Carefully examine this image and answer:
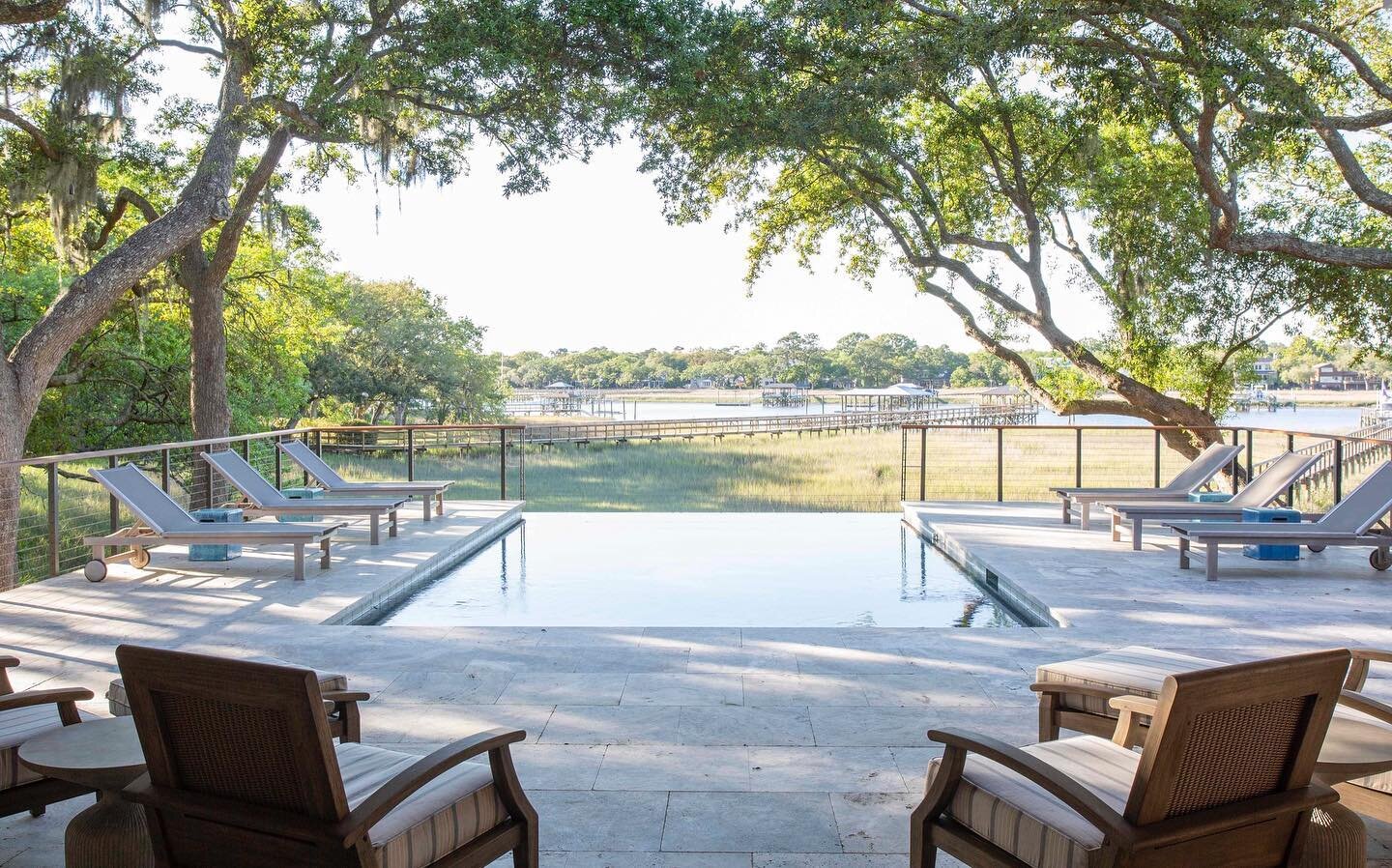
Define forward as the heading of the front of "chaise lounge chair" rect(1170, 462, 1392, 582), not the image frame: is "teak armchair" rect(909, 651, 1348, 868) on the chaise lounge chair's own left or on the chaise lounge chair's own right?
on the chaise lounge chair's own left

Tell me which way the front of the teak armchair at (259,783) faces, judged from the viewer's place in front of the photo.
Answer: facing away from the viewer and to the right of the viewer

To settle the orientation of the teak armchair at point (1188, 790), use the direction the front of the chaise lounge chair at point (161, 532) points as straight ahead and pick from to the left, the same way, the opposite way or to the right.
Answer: to the left

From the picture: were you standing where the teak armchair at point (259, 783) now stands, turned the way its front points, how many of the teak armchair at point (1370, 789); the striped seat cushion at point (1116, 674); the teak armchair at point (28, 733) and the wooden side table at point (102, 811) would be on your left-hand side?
2

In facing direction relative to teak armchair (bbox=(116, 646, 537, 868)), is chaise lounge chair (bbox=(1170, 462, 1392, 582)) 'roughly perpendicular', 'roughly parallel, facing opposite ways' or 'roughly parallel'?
roughly perpendicular

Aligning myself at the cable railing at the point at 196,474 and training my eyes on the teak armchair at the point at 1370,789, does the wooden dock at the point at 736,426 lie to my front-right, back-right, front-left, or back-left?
back-left

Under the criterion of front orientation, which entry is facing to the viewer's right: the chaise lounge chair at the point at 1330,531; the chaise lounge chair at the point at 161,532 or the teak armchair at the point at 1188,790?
the chaise lounge chair at the point at 161,532

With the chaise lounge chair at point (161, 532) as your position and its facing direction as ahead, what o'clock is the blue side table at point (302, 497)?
The blue side table is roughly at 10 o'clock from the chaise lounge chair.

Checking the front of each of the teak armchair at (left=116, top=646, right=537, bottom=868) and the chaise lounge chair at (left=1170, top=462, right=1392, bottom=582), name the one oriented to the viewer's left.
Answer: the chaise lounge chair

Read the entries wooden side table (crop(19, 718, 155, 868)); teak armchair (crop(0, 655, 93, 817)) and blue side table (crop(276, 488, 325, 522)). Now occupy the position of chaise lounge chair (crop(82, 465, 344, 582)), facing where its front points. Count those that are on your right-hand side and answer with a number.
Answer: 2

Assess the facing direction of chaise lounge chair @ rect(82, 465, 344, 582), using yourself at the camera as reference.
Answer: facing to the right of the viewer

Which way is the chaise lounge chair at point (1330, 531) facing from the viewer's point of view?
to the viewer's left

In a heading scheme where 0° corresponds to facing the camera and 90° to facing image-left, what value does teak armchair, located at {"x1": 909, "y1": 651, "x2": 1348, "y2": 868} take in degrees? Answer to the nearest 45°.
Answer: approximately 135°
